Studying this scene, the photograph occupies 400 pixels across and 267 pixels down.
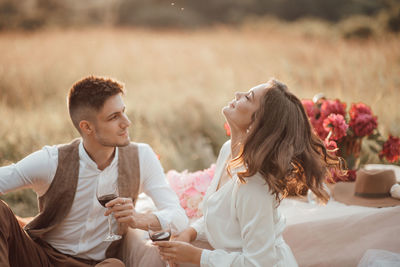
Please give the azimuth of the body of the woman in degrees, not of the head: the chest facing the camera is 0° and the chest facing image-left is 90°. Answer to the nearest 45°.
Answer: approximately 90°

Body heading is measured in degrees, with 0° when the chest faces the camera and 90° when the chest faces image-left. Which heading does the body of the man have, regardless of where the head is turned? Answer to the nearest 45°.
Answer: approximately 0°

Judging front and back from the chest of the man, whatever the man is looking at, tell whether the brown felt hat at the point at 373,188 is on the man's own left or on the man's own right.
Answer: on the man's own left

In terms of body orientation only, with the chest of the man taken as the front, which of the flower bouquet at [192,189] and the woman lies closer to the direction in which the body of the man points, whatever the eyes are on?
the woman

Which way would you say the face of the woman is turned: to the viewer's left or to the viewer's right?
to the viewer's left

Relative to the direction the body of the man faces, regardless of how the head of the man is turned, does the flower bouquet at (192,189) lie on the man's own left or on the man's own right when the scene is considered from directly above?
on the man's own left

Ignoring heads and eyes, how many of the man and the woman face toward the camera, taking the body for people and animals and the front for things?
1

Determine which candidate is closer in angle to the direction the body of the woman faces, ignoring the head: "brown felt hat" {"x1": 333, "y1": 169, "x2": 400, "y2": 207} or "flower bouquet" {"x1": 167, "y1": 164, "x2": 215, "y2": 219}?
the flower bouquet

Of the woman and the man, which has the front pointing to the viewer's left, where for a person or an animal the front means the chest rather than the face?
the woman
